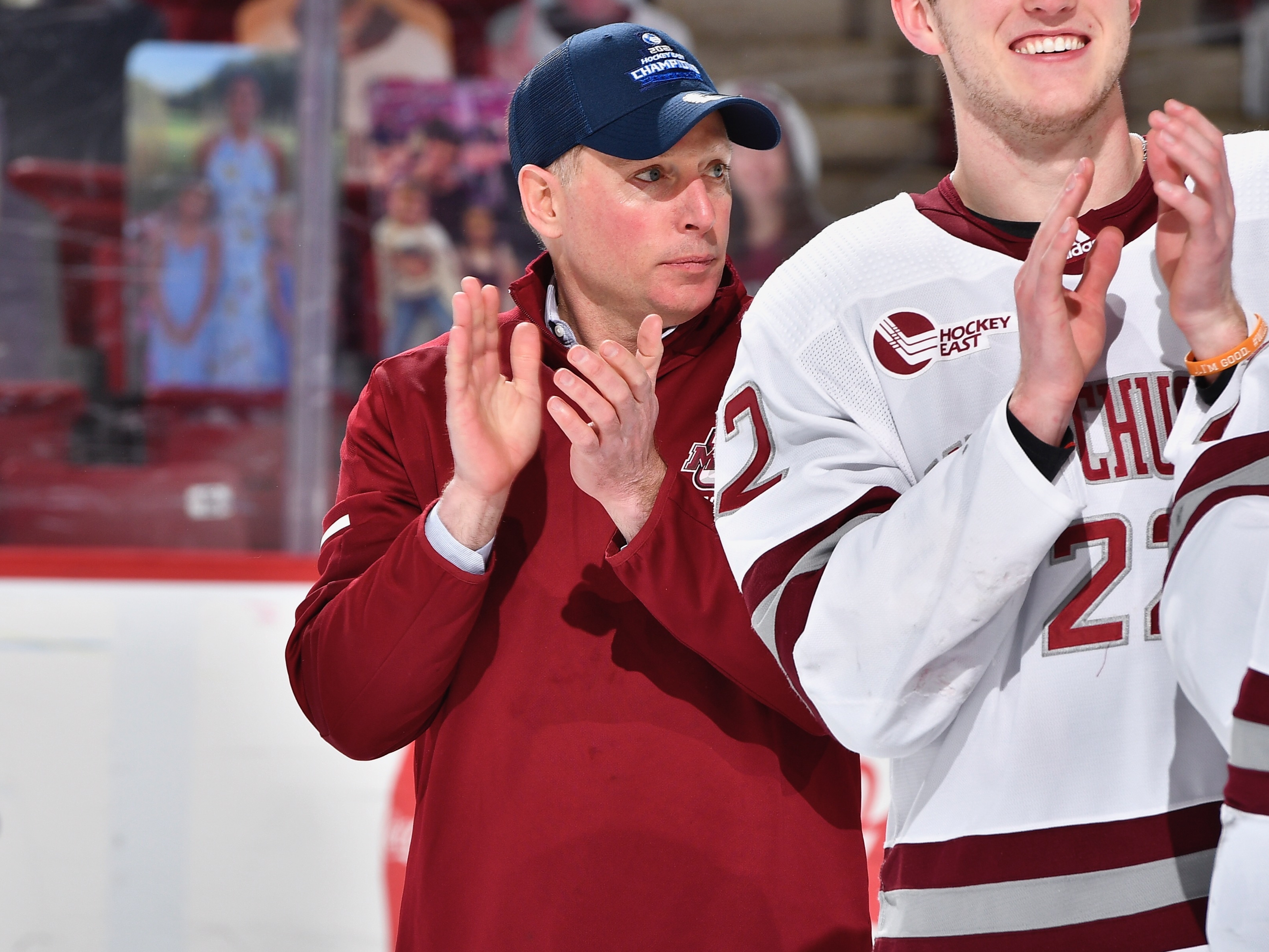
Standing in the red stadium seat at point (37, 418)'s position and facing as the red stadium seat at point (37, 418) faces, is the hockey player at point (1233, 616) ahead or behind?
ahead

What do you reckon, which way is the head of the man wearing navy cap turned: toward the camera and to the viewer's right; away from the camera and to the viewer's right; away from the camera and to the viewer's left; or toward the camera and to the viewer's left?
toward the camera and to the viewer's right

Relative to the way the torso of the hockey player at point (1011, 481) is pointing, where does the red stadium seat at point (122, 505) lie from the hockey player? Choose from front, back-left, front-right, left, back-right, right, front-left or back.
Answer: back

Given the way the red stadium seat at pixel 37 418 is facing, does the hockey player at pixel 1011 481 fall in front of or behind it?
in front

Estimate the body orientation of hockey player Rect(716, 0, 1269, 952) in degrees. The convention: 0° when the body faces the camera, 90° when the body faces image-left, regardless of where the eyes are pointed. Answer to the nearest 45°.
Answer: approximately 315°

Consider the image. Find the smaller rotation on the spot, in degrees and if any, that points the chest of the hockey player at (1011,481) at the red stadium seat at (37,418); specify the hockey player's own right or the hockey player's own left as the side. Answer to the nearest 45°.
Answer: approximately 180°
